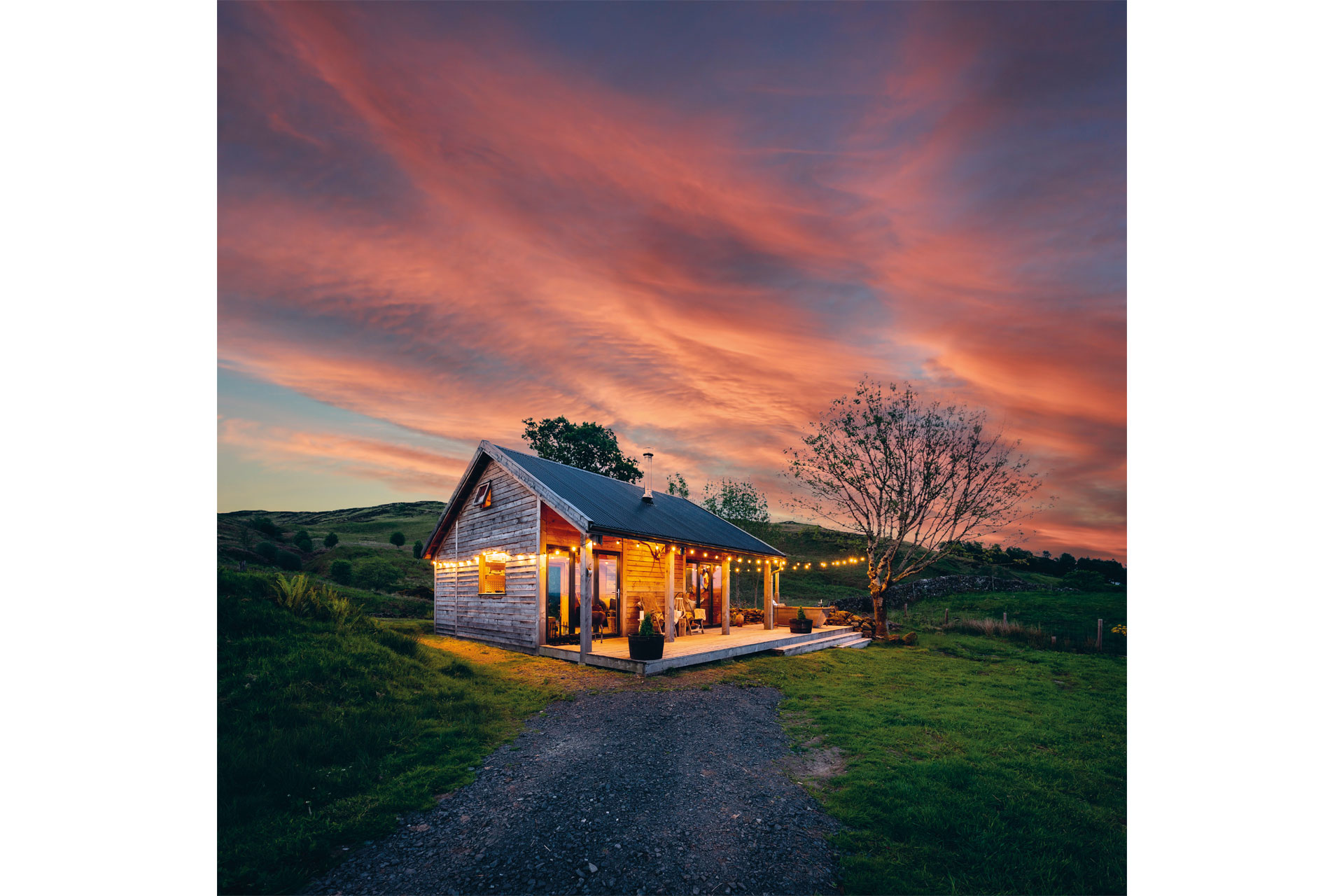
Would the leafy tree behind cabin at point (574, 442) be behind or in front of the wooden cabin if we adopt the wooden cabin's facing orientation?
behind

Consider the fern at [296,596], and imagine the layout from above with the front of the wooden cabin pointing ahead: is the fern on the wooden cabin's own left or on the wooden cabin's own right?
on the wooden cabin's own right

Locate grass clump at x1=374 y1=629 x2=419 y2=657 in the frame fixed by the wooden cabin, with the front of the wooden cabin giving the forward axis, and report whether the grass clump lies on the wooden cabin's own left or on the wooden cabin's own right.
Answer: on the wooden cabin's own right

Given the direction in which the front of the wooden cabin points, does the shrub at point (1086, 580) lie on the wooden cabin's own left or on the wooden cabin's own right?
on the wooden cabin's own left

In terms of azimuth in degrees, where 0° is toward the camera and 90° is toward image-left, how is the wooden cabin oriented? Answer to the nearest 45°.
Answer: approximately 315°
